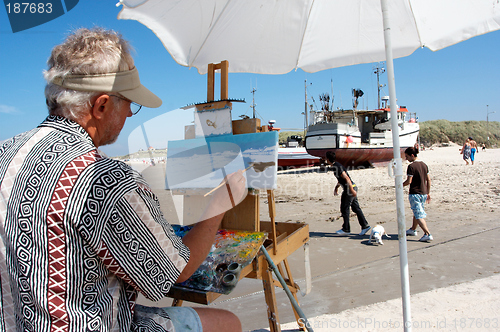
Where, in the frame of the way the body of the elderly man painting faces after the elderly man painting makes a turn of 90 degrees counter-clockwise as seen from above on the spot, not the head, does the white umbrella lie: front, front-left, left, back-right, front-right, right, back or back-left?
right

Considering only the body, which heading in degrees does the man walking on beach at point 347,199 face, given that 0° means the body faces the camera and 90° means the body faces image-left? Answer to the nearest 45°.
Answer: approximately 90°

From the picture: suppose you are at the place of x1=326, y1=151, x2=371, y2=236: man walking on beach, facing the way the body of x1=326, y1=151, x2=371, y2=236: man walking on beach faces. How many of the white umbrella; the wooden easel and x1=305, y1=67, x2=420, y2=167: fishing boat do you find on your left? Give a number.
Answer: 2

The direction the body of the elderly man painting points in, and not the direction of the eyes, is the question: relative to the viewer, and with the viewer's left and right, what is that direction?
facing away from the viewer and to the right of the viewer

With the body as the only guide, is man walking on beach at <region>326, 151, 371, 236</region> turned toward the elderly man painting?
no

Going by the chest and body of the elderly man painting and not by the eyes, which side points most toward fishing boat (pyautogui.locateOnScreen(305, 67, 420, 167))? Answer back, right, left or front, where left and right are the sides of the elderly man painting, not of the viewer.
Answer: front

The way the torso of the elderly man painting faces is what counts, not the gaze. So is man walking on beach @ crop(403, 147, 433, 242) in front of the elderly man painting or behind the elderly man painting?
in front

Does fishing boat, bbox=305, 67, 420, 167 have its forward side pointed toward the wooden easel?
no

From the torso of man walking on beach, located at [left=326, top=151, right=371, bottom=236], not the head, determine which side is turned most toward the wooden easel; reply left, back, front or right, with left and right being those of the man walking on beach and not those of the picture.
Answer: left

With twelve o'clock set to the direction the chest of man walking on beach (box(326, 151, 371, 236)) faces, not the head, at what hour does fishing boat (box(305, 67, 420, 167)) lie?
The fishing boat is roughly at 3 o'clock from the man walking on beach.

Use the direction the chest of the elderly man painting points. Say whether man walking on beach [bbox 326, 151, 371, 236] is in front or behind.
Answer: in front
